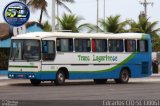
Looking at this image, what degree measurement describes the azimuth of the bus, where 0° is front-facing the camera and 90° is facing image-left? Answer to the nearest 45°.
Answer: approximately 45°
